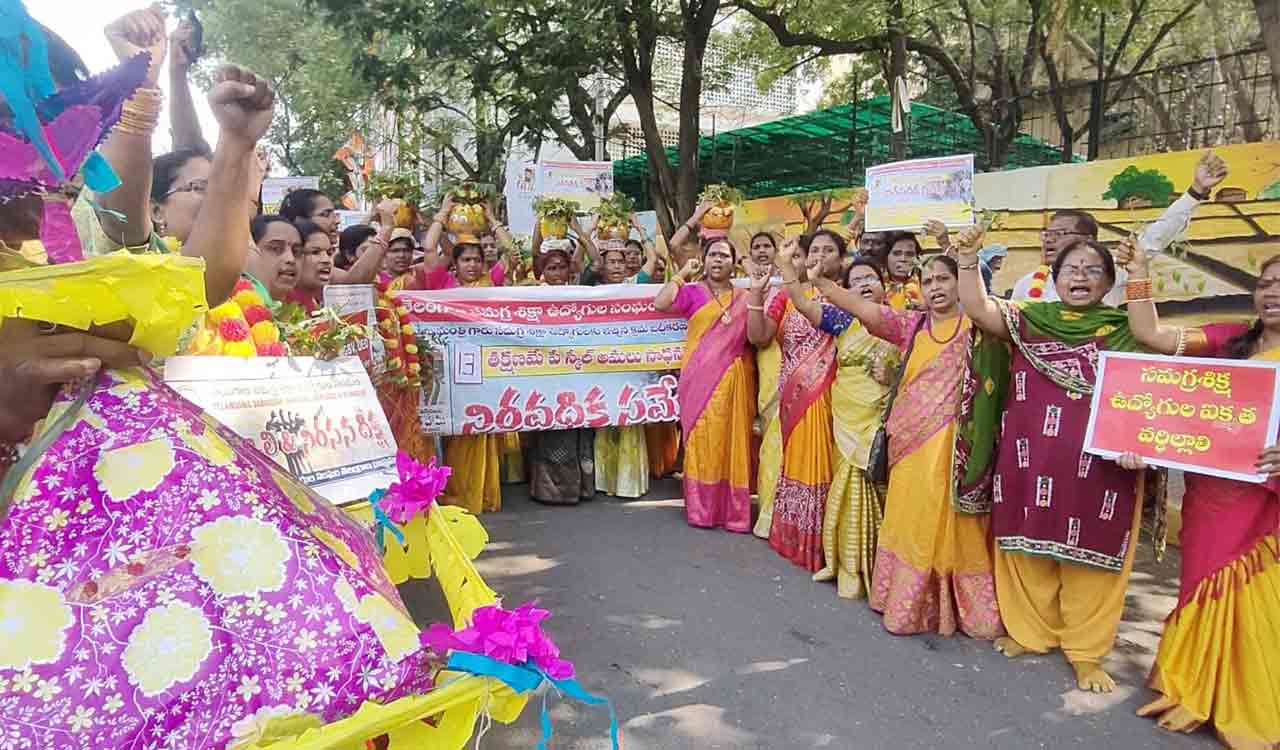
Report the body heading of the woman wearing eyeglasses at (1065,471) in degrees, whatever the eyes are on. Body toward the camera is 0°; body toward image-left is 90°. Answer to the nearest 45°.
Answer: approximately 0°

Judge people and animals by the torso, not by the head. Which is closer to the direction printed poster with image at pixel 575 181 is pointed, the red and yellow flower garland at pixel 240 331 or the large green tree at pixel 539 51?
the red and yellow flower garland

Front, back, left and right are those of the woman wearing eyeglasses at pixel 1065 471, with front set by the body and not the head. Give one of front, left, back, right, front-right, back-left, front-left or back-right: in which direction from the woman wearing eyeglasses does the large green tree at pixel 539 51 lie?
back-right

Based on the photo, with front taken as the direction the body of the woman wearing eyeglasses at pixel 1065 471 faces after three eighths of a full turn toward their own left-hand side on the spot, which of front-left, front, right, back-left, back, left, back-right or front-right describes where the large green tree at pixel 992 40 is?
front-left

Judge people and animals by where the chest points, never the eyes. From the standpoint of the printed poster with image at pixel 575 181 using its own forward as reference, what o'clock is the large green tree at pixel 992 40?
The large green tree is roughly at 8 o'clock from the printed poster with image.

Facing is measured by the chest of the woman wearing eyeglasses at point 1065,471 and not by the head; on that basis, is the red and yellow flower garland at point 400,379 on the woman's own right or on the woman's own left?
on the woman's own right

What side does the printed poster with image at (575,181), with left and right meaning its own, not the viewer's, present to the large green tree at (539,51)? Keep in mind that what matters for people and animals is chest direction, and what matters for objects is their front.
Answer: back

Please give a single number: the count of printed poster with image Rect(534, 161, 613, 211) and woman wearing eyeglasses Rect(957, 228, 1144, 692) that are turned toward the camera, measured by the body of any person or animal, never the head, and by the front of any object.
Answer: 2
